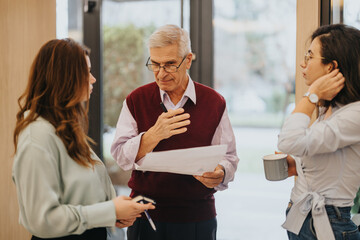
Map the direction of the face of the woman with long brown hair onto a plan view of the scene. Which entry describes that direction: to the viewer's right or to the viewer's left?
to the viewer's right

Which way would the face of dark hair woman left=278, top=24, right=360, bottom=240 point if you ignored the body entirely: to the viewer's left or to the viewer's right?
to the viewer's left

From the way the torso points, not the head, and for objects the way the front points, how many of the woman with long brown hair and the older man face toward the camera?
1

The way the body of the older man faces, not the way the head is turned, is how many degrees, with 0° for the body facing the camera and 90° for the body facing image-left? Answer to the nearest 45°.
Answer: approximately 0°

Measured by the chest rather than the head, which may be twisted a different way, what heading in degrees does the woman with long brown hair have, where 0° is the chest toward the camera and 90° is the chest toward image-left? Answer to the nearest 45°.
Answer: approximately 270°

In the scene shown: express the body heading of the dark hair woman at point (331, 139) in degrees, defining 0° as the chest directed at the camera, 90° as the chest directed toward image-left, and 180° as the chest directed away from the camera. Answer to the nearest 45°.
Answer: approximately 90°

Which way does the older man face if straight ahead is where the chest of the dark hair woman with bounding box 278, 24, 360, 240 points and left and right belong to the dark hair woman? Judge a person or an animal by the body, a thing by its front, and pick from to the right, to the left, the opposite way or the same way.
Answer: to the left
